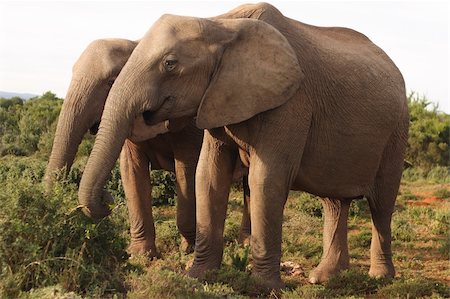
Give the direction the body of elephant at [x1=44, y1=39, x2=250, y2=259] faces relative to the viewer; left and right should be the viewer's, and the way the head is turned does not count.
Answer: facing the viewer and to the left of the viewer

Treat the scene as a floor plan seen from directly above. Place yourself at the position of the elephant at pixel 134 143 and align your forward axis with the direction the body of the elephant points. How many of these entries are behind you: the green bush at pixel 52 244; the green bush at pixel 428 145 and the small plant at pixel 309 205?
2

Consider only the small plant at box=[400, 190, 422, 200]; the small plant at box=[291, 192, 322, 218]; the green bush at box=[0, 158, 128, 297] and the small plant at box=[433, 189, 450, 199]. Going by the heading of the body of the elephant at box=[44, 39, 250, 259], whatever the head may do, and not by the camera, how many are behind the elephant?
3

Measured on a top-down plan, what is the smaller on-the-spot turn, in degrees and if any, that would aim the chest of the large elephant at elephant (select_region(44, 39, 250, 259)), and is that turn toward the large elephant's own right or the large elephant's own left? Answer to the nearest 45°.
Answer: approximately 90° to the large elephant's own right

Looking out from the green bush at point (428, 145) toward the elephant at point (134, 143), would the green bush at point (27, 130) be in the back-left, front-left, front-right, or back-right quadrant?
front-right

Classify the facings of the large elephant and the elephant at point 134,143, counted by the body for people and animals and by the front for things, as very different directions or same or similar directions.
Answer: same or similar directions

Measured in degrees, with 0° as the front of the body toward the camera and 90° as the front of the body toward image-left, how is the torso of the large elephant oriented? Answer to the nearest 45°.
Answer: approximately 45°

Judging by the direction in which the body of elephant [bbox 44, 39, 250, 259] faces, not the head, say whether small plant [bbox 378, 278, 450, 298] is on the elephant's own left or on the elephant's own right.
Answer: on the elephant's own left

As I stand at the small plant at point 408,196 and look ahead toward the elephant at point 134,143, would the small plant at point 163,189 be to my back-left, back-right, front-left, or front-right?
front-right

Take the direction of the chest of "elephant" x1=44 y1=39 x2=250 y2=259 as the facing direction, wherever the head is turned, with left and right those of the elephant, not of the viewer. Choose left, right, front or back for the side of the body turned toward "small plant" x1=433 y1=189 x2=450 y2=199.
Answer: back

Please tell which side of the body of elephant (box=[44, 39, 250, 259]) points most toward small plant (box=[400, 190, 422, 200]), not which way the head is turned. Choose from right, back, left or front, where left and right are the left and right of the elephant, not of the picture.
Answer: back

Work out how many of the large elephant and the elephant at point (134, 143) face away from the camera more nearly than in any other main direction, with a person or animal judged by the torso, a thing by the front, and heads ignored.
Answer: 0

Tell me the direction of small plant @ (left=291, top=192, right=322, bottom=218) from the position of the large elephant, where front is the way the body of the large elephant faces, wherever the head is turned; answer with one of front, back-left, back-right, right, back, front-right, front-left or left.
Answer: back-right
